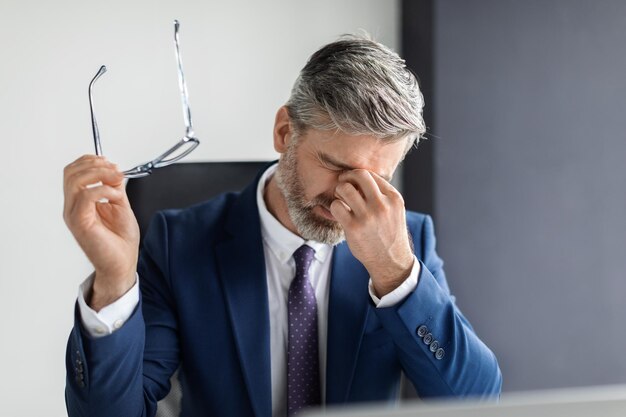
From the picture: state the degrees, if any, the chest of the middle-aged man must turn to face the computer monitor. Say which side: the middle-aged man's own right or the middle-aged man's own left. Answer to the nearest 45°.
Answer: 0° — they already face it

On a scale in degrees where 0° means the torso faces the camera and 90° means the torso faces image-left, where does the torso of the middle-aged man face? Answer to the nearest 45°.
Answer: approximately 0°
